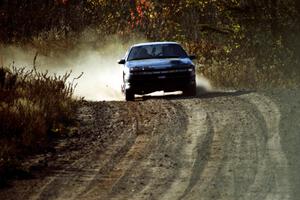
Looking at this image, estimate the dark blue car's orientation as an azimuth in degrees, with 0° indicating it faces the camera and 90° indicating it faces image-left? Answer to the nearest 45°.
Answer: approximately 0°
